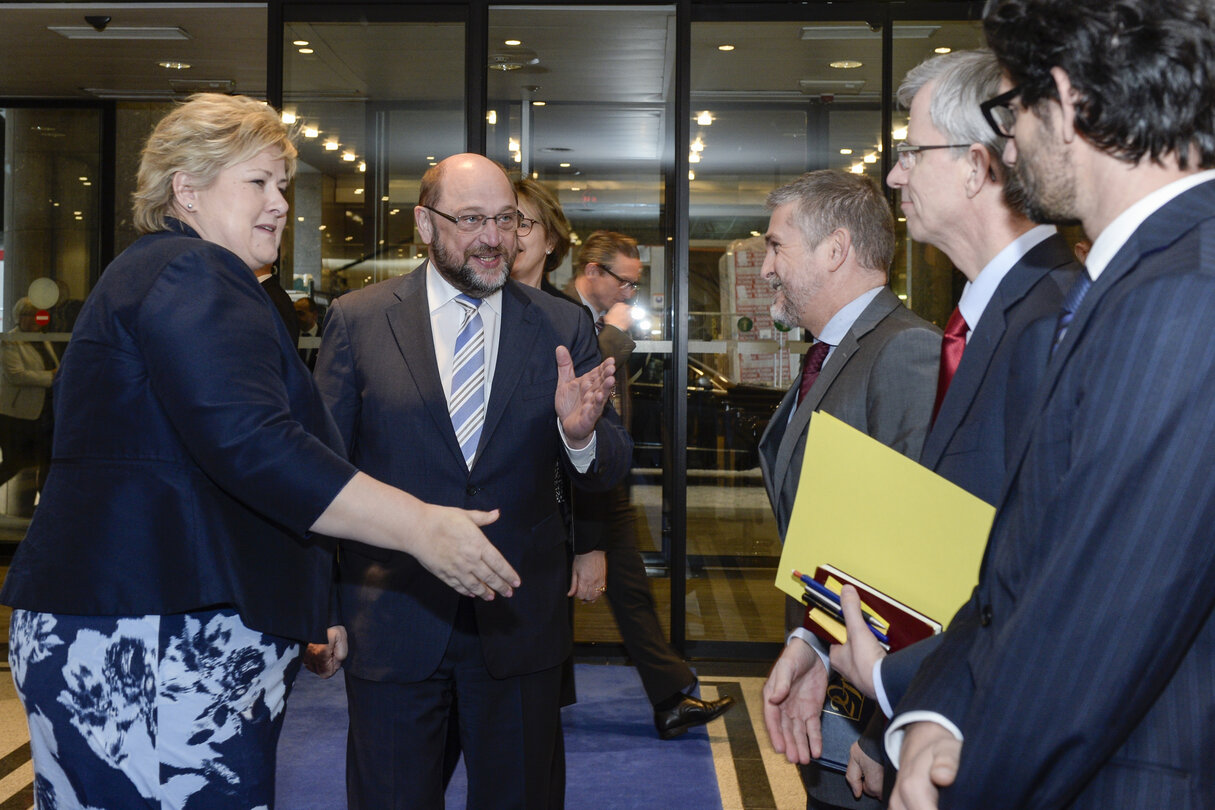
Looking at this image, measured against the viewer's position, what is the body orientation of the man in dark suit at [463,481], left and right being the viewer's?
facing the viewer

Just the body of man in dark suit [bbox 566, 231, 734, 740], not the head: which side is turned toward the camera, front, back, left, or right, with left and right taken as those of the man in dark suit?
right

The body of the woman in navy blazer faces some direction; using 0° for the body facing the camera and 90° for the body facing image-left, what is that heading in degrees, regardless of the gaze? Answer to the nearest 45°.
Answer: approximately 270°

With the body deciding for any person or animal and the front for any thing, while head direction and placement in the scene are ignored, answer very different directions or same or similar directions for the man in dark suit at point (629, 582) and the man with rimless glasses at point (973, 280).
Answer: very different directions

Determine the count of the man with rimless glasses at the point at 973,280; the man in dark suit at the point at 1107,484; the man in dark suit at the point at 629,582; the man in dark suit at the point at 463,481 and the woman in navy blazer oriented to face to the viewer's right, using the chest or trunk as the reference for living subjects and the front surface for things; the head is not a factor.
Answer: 2

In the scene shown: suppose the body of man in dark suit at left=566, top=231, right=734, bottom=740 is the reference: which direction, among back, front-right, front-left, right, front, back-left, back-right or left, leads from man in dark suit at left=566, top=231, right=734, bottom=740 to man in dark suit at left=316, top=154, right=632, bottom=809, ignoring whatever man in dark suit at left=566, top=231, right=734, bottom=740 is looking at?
right

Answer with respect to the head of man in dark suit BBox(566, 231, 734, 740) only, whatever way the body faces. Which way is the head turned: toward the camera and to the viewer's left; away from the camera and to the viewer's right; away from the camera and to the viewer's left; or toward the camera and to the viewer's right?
toward the camera and to the viewer's right

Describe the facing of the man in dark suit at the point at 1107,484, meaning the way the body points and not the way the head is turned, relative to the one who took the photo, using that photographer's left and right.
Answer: facing to the left of the viewer

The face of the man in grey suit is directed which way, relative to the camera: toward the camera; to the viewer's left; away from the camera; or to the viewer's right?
to the viewer's left

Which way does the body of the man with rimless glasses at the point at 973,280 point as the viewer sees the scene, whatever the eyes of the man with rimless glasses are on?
to the viewer's left
